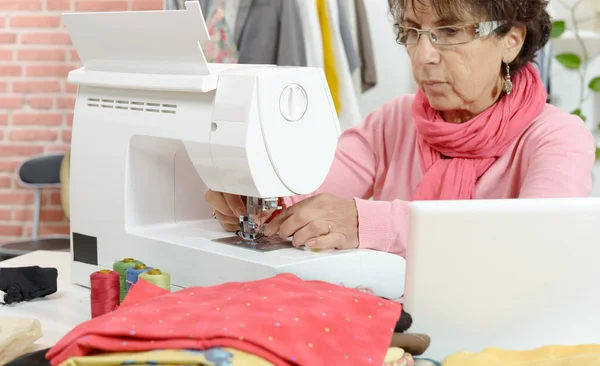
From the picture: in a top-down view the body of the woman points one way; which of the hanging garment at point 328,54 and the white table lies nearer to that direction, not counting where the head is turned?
the white table

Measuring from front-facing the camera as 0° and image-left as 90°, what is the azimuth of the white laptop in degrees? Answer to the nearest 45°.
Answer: approximately 180°

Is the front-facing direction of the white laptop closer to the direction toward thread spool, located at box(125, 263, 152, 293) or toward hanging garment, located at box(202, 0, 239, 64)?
the hanging garment

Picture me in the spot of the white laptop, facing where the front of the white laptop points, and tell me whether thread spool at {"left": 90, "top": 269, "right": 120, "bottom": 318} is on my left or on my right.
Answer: on my left

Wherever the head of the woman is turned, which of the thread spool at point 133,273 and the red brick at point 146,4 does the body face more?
the thread spool

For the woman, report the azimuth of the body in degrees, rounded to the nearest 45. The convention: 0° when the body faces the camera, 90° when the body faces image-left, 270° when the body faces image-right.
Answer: approximately 45°

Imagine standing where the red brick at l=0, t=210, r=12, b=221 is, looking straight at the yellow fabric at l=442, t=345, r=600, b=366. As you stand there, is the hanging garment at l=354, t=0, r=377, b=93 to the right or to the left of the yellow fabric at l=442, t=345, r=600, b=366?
left

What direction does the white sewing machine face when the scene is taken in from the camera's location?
facing away from the viewer and to the right of the viewer

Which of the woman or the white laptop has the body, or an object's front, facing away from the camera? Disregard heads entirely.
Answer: the white laptop

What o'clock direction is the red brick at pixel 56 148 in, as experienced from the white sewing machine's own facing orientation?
The red brick is roughly at 10 o'clock from the white sewing machine.

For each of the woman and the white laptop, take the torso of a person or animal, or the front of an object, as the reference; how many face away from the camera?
1

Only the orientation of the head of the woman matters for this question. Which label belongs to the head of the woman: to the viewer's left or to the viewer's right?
to the viewer's left
